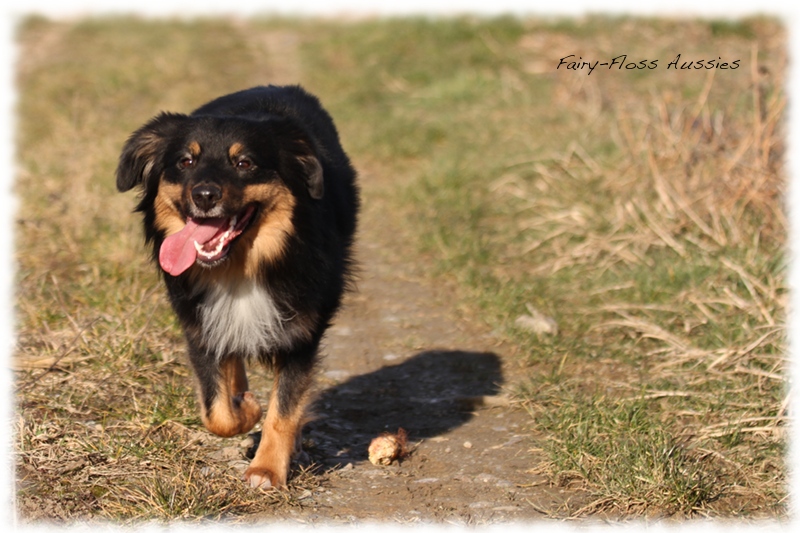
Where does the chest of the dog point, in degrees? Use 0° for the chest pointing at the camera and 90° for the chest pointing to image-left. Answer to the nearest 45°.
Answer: approximately 0°
